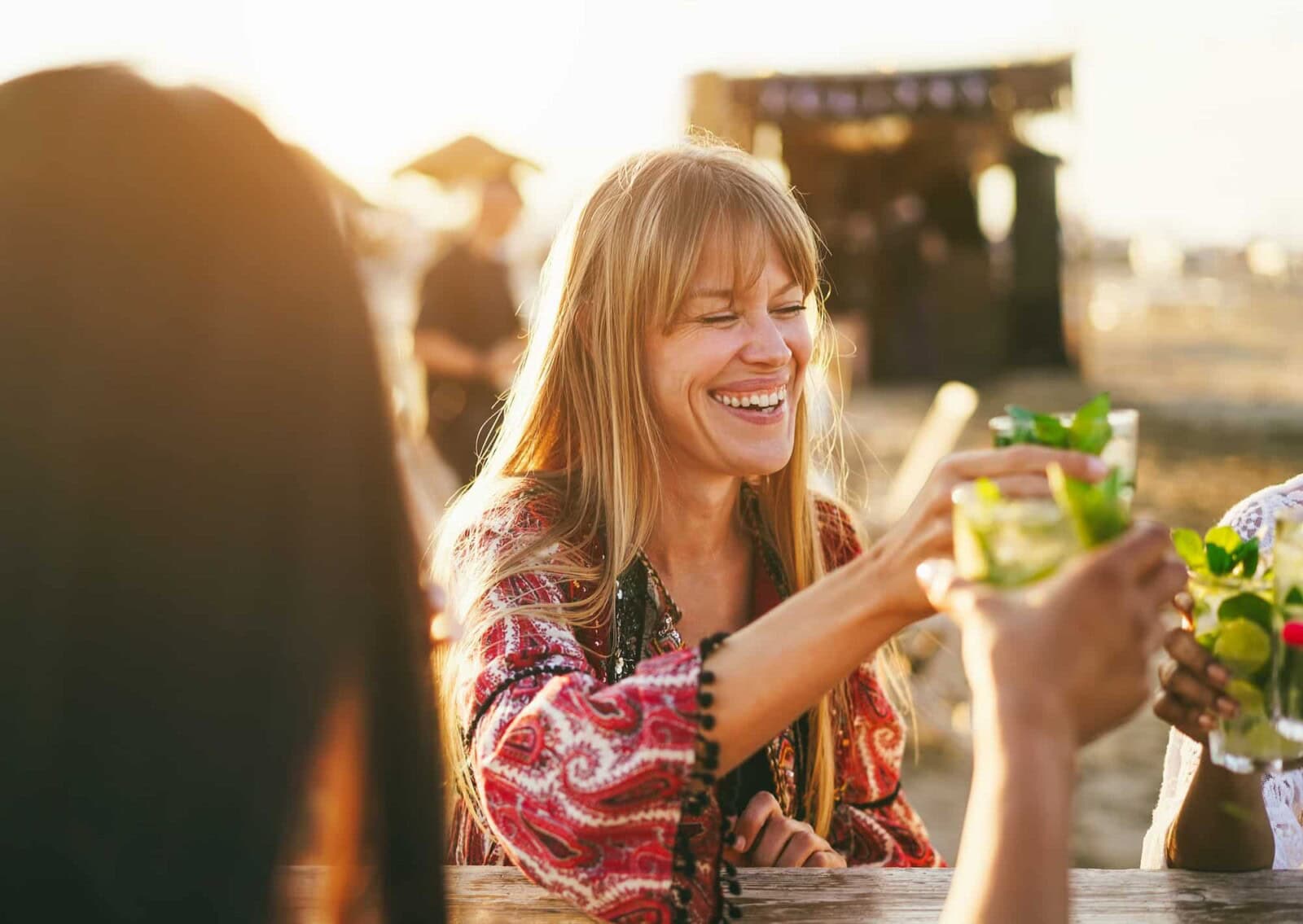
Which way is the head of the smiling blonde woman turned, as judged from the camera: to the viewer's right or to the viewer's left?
to the viewer's right

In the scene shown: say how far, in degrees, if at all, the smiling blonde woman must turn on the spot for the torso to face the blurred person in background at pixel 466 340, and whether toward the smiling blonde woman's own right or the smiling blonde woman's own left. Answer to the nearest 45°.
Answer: approximately 135° to the smiling blonde woman's own left

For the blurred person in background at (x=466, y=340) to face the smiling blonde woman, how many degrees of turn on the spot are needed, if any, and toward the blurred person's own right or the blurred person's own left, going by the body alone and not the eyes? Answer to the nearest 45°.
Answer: approximately 45° to the blurred person's own right

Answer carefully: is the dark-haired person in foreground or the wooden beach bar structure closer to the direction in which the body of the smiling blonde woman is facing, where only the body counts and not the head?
the dark-haired person in foreground

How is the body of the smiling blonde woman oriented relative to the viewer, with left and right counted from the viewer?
facing the viewer and to the right of the viewer

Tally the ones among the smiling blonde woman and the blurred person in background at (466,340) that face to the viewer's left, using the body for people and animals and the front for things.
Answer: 0

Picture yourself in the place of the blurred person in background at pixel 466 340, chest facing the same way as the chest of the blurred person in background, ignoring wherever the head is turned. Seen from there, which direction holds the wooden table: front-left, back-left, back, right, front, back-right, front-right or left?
front-right

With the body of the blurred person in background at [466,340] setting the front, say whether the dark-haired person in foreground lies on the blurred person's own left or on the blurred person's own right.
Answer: on the blurred person's own right
